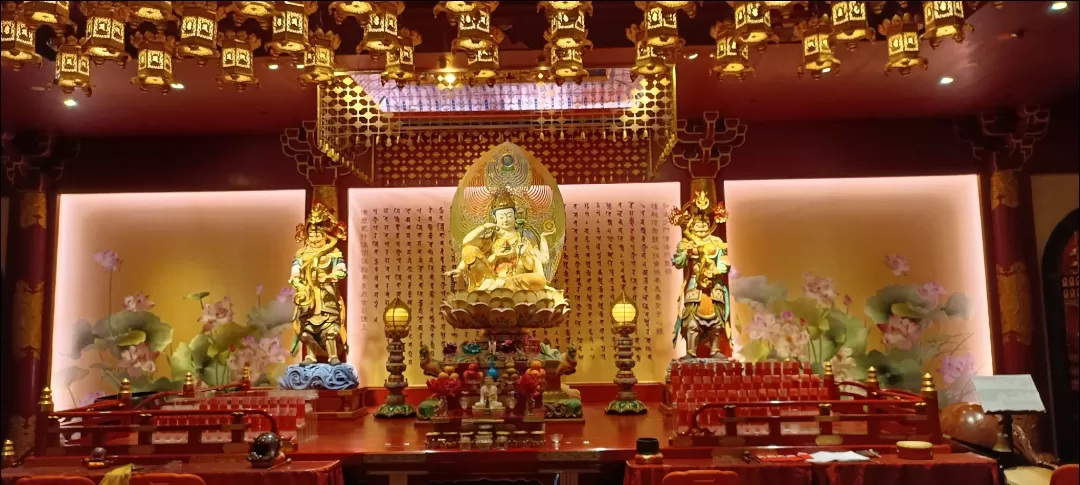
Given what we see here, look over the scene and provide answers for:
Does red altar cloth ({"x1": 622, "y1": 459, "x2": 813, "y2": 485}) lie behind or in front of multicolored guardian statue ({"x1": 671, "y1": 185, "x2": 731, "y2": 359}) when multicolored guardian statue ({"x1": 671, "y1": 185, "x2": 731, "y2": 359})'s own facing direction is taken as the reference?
in front

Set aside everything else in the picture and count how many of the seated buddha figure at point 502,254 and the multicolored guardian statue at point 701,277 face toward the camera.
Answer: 2

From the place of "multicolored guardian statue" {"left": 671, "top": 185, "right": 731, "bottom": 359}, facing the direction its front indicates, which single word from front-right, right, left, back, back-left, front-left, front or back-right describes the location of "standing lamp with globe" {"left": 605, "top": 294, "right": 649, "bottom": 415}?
front-right

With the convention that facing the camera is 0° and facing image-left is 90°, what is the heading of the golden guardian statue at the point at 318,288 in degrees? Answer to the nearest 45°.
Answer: approximately 0°

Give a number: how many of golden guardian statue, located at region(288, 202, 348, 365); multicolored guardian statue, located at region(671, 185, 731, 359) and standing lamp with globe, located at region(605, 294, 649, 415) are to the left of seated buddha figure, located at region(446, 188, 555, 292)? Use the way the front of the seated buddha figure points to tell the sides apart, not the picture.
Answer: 2

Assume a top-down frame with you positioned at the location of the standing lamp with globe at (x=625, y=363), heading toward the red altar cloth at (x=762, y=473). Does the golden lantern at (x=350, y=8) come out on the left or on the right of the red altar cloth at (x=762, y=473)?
right

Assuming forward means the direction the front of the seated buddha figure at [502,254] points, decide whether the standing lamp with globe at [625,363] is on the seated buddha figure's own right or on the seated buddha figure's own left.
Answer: on the seated buddha figure's own left

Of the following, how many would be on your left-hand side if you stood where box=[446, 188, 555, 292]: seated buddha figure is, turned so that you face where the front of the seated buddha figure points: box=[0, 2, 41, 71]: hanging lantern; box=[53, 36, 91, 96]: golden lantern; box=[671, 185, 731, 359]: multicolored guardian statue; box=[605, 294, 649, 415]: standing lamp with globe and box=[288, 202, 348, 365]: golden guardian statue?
2

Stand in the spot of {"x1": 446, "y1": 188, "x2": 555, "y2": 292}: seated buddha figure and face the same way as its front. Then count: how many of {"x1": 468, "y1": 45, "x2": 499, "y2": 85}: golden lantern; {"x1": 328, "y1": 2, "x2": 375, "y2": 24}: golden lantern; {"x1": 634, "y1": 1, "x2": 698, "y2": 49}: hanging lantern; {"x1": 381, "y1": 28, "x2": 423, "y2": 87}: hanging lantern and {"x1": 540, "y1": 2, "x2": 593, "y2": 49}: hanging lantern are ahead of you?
5

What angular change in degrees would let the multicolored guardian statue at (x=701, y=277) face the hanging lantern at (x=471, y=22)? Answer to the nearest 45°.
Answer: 0° — it already faces it

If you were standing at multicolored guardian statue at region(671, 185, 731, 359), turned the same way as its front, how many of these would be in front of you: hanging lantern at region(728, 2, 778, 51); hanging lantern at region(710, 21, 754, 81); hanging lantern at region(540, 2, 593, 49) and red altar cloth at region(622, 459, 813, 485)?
4

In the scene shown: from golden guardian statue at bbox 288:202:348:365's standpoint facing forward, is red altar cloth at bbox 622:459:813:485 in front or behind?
in front
